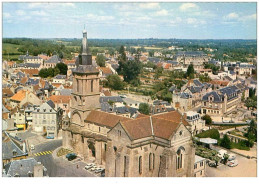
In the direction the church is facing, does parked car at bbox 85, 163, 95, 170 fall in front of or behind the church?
in front

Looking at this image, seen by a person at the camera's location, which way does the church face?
facing away from the viewer and to the left of the viewer

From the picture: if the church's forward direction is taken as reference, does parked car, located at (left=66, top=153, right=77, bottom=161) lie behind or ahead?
ahead

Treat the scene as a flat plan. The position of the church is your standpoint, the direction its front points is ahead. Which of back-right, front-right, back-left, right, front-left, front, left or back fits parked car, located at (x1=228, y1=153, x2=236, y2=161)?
right

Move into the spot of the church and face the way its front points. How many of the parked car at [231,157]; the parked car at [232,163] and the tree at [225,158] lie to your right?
3

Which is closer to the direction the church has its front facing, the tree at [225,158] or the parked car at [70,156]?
the parked car
